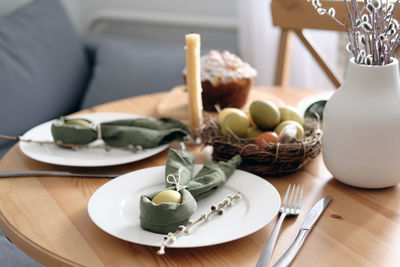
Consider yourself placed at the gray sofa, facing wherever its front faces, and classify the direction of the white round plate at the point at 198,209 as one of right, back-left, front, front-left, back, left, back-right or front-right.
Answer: front-right

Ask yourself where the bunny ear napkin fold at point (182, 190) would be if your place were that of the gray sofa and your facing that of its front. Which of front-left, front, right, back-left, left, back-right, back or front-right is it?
front-right

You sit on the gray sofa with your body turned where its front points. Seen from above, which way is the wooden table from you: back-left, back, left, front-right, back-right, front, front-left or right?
front-right

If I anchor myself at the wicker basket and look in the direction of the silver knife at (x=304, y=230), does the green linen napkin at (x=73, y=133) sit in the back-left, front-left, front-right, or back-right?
back-right

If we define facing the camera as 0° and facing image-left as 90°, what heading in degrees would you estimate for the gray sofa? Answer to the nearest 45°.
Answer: approximately 315°

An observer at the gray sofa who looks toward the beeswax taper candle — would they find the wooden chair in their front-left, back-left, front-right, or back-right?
front-left
